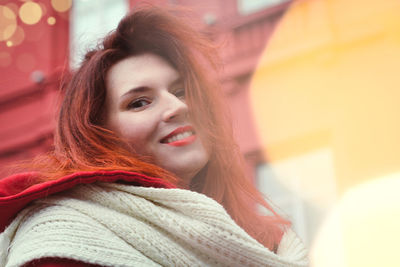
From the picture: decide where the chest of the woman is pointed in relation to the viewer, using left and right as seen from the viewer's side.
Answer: facing the viewer and to the right of the viewer
